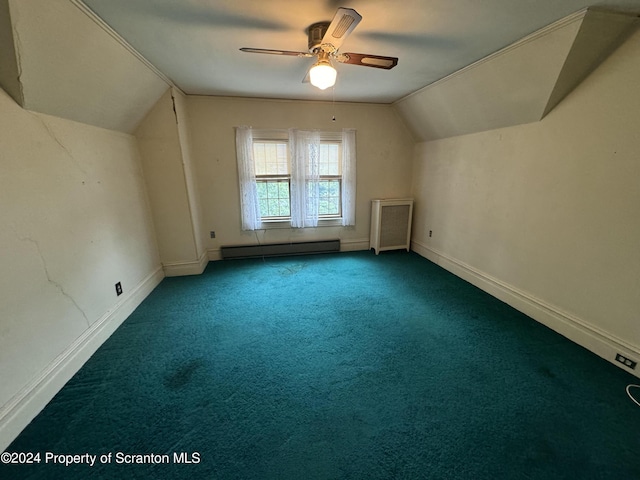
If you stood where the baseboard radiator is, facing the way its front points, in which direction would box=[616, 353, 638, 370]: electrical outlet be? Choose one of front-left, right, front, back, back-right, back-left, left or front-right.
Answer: front-left

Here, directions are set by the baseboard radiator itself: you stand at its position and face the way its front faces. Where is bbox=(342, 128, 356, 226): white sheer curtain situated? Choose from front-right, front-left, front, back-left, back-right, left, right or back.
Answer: left

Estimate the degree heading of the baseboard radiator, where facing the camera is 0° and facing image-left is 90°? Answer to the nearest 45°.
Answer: approximately 0°
